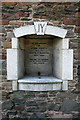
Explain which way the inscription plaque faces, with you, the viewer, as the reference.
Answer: facing the viewer
